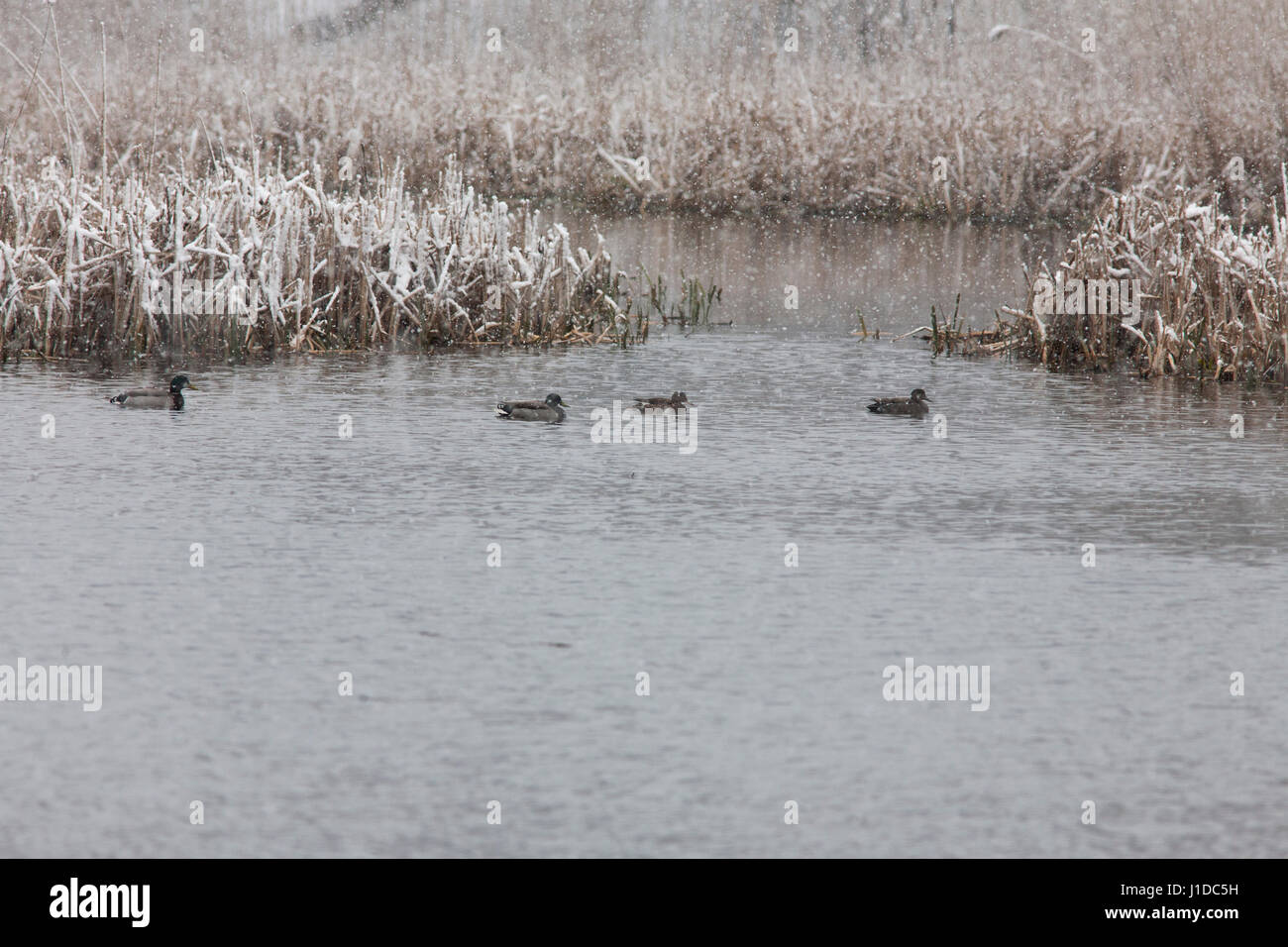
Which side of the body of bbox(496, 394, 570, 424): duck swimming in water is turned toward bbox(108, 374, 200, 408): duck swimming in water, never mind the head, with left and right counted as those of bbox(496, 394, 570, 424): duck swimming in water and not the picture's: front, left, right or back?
back

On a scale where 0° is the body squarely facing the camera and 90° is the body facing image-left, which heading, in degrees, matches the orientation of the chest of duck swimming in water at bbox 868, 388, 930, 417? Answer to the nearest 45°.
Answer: approximately 270°

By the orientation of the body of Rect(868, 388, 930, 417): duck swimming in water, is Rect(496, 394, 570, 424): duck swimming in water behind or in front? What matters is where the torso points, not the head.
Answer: behind

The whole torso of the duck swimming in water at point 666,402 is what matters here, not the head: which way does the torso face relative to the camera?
to the viewer's right

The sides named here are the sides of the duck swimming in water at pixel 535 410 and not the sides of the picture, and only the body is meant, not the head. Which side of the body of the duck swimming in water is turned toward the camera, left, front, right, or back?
right

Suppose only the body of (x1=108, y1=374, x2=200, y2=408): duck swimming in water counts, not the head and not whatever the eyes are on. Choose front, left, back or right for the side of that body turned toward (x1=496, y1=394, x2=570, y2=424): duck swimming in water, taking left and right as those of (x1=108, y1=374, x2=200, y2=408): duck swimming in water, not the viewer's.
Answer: front

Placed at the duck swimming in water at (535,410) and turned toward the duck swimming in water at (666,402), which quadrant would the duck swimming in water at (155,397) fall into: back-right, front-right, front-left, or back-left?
back-left

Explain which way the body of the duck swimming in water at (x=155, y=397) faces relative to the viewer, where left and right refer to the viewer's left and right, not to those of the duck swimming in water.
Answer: facing to the right of the viewer

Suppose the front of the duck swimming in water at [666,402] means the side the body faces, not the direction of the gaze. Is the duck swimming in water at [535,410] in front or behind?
behind

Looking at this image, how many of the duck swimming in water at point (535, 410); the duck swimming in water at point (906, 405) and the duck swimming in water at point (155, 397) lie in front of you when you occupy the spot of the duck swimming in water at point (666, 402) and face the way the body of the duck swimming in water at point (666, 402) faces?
1

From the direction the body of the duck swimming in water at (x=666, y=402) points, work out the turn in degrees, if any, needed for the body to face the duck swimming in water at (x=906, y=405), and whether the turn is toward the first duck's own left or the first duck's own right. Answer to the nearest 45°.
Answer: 0° — it already faces it

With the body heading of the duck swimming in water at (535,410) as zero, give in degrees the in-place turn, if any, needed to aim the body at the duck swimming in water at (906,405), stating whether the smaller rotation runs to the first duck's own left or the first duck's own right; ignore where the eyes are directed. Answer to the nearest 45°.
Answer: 0° — it already faces it
